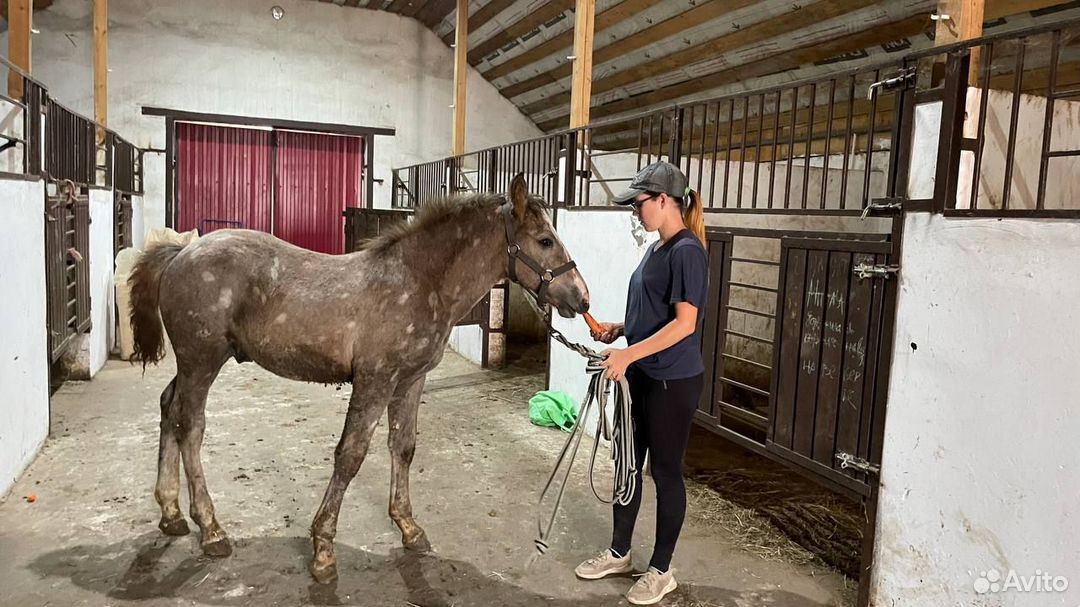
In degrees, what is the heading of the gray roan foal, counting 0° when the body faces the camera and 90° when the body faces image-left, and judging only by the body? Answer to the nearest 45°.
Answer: approximately 270°

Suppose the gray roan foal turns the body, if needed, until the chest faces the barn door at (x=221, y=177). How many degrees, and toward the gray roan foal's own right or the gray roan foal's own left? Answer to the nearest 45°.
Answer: approximately 90° to the gray roan foal's own left

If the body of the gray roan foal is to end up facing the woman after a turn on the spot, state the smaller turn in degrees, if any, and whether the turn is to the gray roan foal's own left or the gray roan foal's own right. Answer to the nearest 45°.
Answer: approximately 45° to the gray roan foal's own right

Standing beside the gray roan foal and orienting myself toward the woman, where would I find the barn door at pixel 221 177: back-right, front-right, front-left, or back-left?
back-left

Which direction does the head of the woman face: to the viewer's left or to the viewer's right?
to the viewer's left
